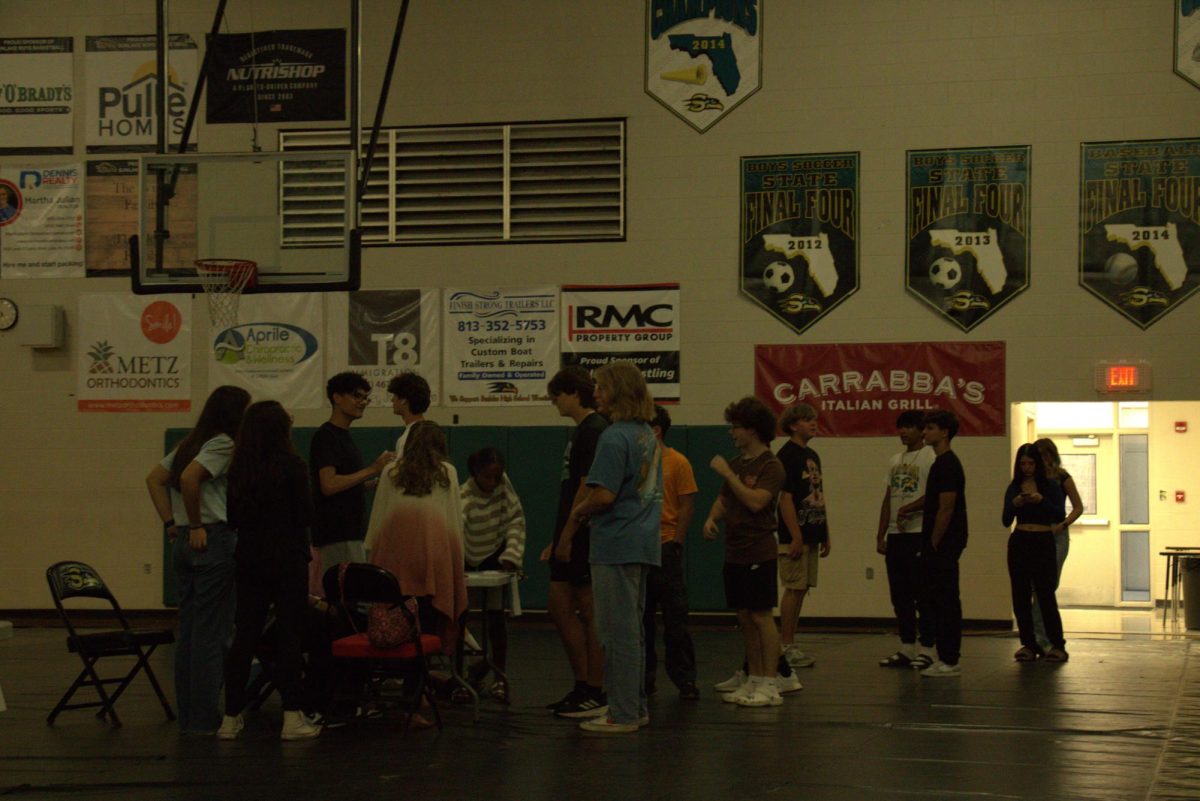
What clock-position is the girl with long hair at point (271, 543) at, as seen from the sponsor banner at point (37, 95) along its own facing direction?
The girl with long hair is roughly at 12 o'clock from the sponsor banner.

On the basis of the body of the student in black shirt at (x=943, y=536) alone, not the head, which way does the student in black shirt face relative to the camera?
to the viewer's left

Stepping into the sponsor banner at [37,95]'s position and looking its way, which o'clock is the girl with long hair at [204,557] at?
The girl with long hair is roughly at 12 o'clock from the sponsor banner.

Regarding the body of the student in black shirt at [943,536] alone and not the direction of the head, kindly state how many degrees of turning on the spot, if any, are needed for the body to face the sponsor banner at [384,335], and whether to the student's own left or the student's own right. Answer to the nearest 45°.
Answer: approximately 45° to the student's own right

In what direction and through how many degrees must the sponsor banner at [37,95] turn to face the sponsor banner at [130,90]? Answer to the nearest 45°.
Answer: approximately 45° to its left

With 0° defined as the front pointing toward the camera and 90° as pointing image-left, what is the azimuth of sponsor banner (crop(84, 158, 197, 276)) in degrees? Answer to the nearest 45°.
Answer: approximately 0°

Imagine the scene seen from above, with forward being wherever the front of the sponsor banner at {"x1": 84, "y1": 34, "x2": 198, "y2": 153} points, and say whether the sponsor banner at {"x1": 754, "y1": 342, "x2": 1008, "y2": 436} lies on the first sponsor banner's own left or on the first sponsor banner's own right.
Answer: on the first sponsor banner's own left

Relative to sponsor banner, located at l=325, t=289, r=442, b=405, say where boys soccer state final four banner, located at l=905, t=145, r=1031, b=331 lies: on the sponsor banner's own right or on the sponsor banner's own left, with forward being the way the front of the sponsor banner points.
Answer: on the sponsor banner's own left

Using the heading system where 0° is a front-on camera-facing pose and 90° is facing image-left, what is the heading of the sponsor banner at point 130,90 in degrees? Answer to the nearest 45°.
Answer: approximately 0°

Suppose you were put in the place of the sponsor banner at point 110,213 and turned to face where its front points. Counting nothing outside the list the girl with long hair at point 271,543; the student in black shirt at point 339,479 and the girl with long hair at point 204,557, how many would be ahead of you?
3
